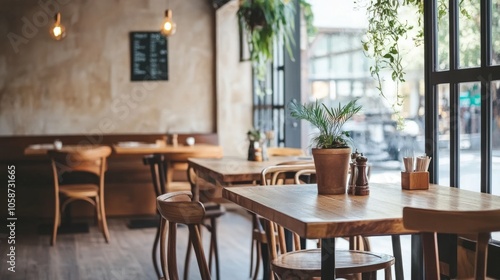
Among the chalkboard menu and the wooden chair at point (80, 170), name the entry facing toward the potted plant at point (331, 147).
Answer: the chalkboard menu

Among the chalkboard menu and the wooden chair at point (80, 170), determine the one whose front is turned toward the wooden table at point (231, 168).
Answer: the chalkboard menu

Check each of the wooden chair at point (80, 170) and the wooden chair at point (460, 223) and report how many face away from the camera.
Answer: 2

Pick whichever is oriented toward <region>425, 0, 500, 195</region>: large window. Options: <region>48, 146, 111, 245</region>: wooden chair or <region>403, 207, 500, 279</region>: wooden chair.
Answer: <region>403, 207, 500, 279</region>: wooden chair

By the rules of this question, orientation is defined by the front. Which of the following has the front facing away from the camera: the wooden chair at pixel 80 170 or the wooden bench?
the wooden chair

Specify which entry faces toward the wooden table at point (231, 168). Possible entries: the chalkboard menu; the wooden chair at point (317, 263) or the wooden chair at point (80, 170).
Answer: the chalkboard menu

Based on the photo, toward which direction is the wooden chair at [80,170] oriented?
away from the camera

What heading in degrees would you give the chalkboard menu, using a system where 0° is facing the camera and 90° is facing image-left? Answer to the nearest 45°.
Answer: approximately 0°

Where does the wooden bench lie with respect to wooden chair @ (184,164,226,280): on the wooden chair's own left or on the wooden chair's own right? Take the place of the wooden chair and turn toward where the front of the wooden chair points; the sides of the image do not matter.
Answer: on the wooden chair's own left

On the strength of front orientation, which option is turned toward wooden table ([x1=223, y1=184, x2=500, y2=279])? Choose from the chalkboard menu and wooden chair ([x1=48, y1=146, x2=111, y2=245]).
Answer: the chalkboard menu

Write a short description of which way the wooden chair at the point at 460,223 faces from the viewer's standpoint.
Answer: facing away from the viewer

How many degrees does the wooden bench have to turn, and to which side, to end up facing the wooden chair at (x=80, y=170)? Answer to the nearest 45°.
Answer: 0° — it already faces it
